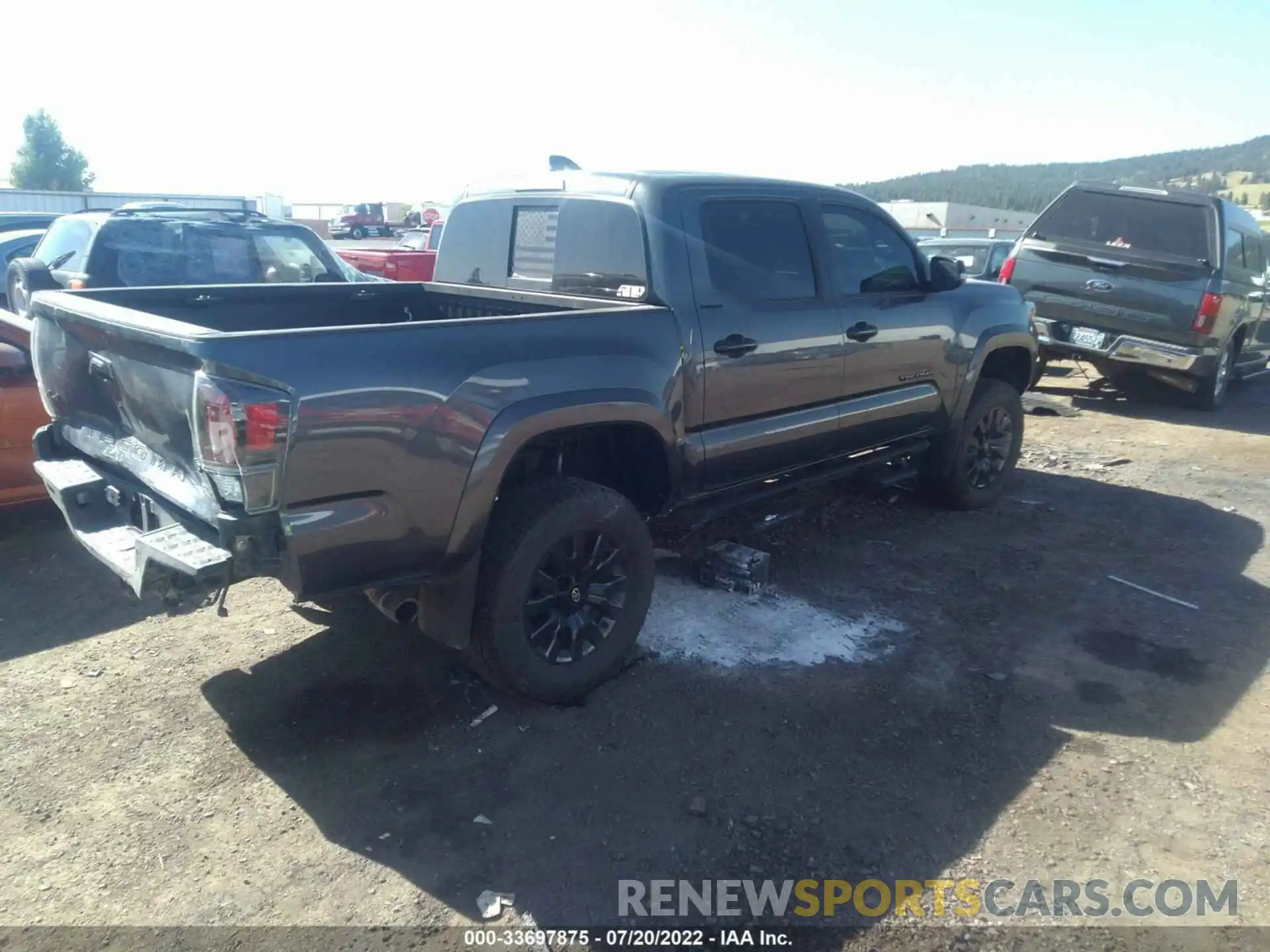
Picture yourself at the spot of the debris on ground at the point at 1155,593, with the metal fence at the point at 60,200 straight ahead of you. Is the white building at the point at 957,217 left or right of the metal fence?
right

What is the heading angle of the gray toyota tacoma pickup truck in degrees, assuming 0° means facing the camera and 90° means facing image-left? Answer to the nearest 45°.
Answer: approximately 225°

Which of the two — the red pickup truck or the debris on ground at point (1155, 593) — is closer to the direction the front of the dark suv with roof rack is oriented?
the red pickup truck

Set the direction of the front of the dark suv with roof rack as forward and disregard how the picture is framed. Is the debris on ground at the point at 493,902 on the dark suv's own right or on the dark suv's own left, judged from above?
on the dark suv's own right

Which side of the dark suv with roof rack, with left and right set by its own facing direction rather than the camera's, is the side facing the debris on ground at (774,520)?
right

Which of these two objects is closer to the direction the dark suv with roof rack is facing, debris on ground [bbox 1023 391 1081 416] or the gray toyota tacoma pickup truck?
the debris on ground

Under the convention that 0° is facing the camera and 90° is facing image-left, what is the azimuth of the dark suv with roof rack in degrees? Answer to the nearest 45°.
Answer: approximately 225°

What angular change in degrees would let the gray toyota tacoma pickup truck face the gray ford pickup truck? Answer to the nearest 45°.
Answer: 0° — it already faces it

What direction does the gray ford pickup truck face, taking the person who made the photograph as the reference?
facing away from the viewer and to the right of the viewer
